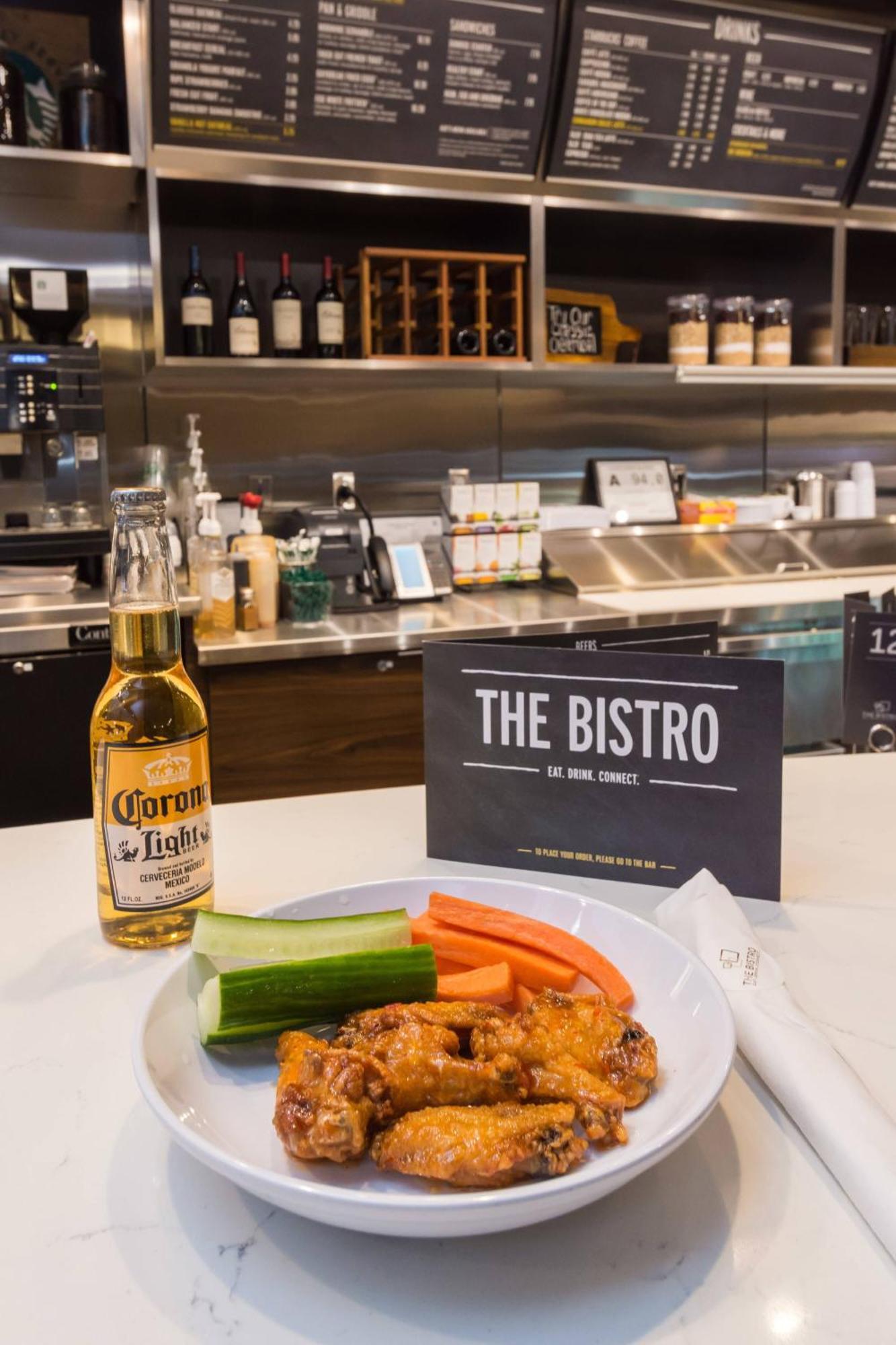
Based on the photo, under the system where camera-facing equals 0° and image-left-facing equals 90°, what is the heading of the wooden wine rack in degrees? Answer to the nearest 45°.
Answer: approximately 0°

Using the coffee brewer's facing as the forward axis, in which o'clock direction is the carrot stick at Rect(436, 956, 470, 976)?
The carrot stick is roughly at 12 o'clock from the coffee brewer.

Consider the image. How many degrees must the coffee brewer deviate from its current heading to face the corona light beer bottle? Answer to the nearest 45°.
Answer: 0° — it already faces it

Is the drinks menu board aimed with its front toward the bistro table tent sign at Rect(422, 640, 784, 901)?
yes

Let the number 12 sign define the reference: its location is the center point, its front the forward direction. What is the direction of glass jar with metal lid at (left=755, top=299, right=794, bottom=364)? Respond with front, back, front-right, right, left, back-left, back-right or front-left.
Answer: back

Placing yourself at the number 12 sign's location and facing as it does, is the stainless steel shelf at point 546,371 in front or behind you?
behind
